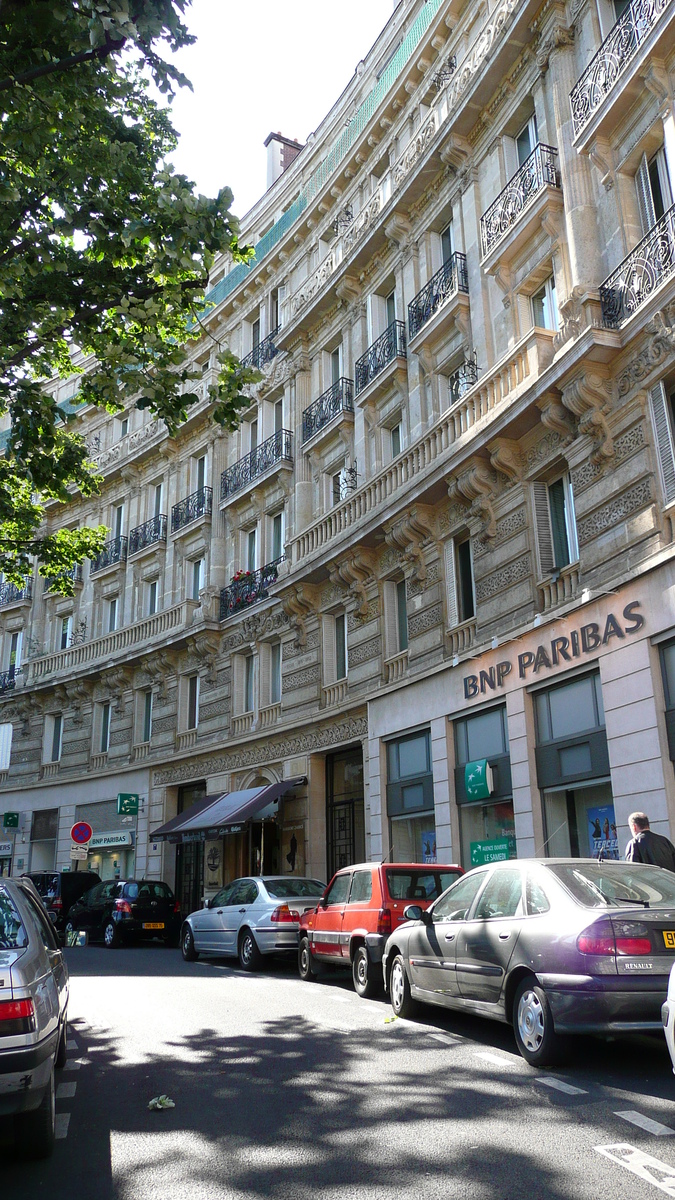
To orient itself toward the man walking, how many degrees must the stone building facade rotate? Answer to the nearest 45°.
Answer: approximately 45° to its left

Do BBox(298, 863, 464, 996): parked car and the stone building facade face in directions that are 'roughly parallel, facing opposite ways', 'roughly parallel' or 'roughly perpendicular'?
roughly perpendicular

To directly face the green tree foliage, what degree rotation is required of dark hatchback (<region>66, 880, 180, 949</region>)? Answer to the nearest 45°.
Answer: approximately 135° to its left

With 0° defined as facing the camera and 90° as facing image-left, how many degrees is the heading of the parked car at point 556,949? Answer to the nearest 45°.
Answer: approximately 135°

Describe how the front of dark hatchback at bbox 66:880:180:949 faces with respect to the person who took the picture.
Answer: facing away from the viewer and to the left of the viewer

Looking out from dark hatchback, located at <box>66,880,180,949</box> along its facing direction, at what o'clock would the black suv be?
The black suv is roughly at 1 o'clock from the dark hatchback.

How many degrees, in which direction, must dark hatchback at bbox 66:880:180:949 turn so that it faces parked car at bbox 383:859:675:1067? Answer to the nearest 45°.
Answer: approximately 135° to its left

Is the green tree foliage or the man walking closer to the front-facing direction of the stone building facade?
the green tree foliage

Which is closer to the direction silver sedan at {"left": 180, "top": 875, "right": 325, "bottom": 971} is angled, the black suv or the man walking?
the black suv

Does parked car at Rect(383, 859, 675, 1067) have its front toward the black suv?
yes

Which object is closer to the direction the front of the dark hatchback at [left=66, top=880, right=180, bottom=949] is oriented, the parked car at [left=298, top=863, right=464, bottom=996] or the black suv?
the black suv
